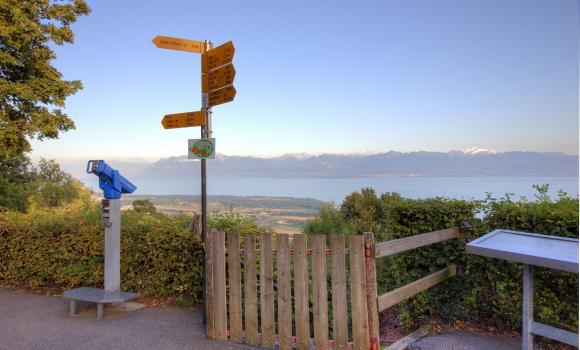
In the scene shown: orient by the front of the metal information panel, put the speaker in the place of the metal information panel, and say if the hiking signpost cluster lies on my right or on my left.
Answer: on my right

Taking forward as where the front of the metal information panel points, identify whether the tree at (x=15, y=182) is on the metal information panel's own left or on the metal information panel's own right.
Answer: on the metal information panel's own right

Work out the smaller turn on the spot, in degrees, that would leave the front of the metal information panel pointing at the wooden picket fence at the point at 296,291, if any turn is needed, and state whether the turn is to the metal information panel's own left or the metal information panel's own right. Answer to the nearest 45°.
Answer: approximately 45° to the metal information panel's own right

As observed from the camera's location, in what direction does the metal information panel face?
facing the viewer and to the left of the viewer

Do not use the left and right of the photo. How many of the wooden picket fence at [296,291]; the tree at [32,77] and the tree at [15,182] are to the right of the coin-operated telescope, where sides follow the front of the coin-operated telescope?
1

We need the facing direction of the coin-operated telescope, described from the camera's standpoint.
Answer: facing away from the viewer and to the right of the viewer

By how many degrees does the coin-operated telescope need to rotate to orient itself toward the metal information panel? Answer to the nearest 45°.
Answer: approximately 90° to its right

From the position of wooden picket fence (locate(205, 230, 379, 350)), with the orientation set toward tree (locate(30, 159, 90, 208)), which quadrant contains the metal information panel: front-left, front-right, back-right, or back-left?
back-right

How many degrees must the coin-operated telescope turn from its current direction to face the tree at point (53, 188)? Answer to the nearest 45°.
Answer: approximately 45° to its left
